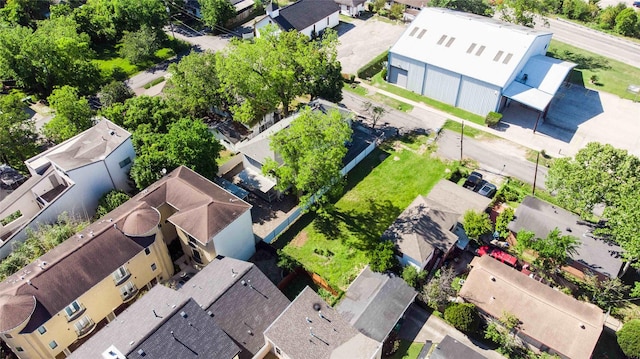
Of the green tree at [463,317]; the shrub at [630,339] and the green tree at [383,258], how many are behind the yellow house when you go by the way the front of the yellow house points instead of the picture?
0

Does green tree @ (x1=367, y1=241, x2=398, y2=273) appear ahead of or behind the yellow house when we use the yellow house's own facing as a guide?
ahead

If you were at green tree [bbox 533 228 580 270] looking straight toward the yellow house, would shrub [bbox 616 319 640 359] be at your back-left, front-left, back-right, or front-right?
back-left

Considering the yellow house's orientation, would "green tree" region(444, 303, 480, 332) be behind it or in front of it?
in front

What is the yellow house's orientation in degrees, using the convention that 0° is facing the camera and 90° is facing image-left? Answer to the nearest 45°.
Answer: approximately 315°

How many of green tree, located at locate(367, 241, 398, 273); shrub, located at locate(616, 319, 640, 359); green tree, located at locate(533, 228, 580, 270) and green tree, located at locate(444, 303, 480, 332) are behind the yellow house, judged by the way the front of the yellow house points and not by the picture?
0

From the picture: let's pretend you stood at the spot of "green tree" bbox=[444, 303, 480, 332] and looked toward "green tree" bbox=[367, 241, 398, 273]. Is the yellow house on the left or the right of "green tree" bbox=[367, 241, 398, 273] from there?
left

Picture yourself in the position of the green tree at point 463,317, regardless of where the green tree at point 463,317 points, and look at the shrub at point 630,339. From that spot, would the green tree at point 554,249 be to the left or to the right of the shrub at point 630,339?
left

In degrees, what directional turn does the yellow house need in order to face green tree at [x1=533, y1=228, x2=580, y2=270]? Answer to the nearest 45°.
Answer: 0° — it already faces it

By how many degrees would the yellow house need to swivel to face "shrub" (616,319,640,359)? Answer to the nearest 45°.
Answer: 0° — it already faces it
